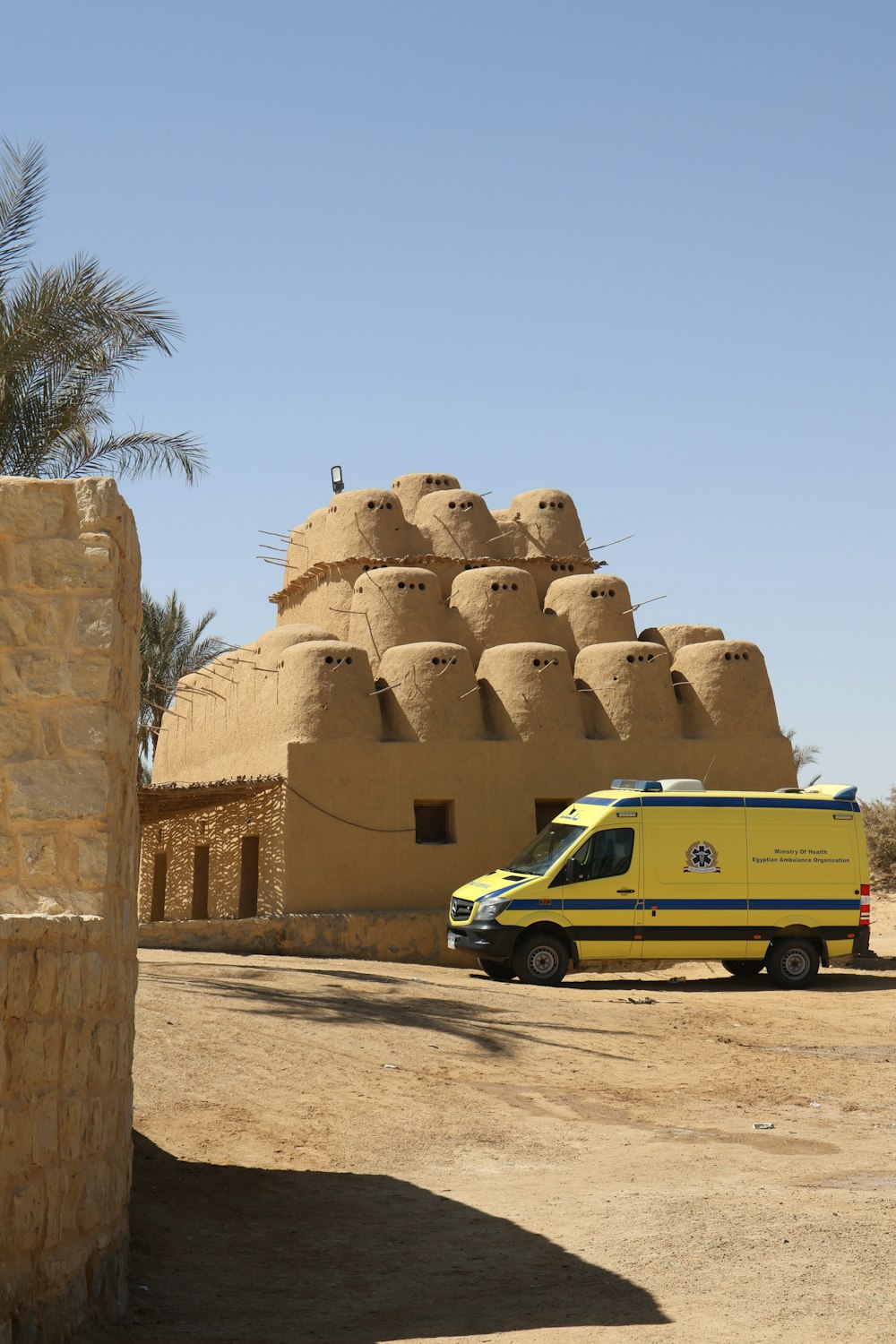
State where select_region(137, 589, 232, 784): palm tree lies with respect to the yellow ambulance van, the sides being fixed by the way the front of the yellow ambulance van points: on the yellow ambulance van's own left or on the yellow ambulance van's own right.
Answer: on the yellow ambulance van's own right

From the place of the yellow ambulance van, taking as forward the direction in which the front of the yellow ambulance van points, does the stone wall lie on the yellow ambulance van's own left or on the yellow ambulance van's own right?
on the yellow ambulance van's own left

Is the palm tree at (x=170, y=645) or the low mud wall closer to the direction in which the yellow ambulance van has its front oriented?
the low mud wall

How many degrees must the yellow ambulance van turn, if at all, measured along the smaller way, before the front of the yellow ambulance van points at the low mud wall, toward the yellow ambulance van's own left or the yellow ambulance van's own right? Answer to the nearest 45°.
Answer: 0° — it already faces it

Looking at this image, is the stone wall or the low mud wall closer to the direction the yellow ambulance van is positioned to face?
the low mud wall

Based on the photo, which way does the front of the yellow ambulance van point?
to the viewer's left
